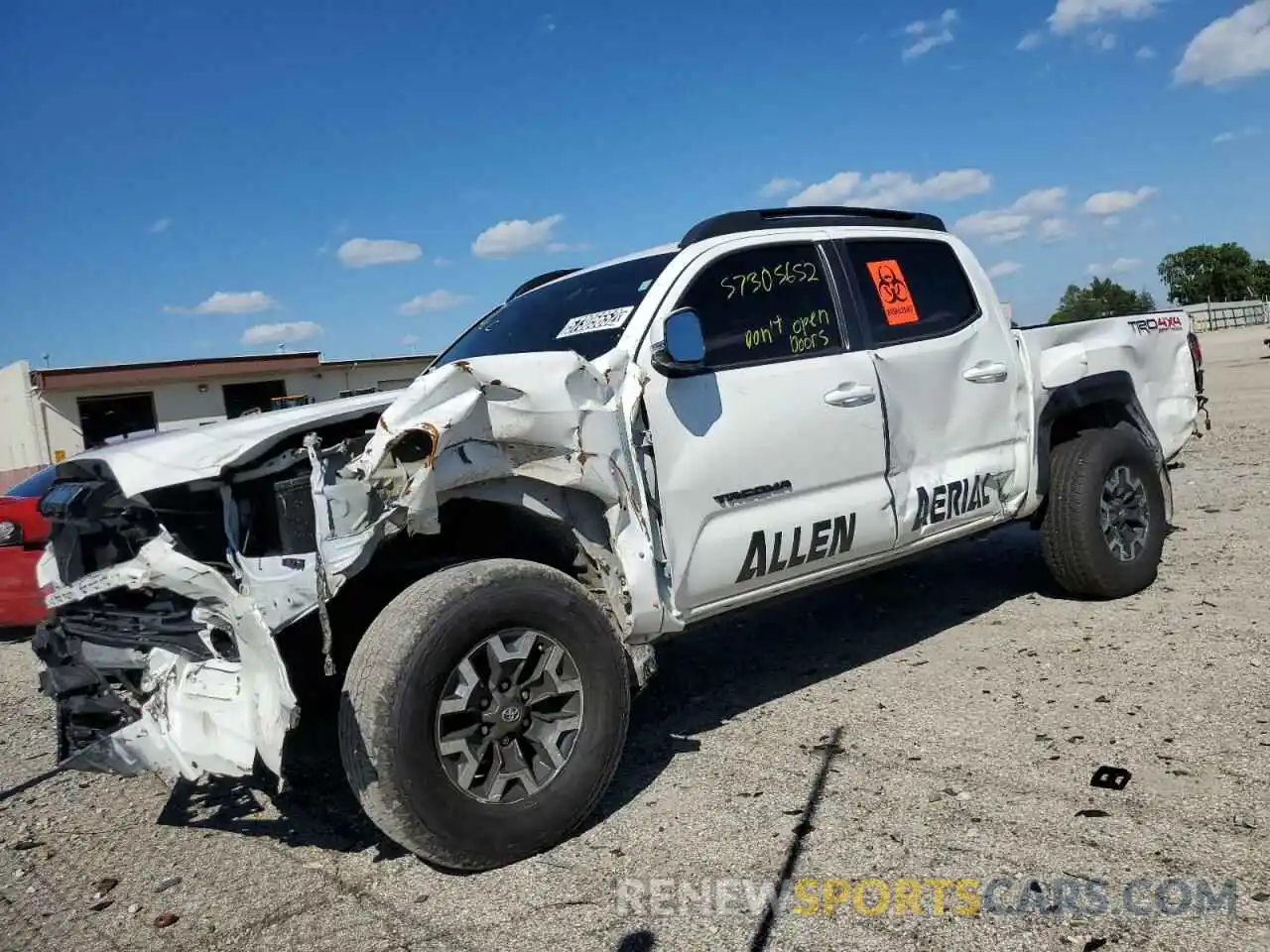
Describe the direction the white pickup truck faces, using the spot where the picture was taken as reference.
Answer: facing the viewer and to the left of the viewer

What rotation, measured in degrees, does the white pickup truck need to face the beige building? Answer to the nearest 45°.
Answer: approximately 90° to its right

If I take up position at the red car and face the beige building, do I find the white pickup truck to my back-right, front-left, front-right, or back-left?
back-right

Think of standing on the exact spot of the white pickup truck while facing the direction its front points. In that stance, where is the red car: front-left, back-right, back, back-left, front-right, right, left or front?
right
